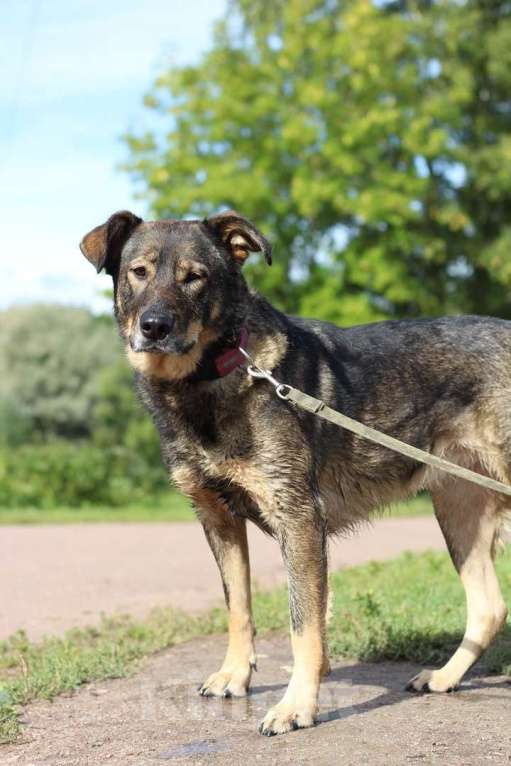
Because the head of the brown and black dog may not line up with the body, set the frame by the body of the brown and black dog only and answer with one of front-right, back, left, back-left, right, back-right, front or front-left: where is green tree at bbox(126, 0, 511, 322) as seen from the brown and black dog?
back-right

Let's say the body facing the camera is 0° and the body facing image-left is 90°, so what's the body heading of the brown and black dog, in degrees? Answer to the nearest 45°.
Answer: approximately 45°

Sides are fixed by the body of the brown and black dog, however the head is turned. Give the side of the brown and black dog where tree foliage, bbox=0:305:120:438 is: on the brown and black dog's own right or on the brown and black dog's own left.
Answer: on the brown and black dog's own right

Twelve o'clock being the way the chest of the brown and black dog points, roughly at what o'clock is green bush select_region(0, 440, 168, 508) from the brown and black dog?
The green bush is roughly at 4 o'clock from the brown and black dog.
